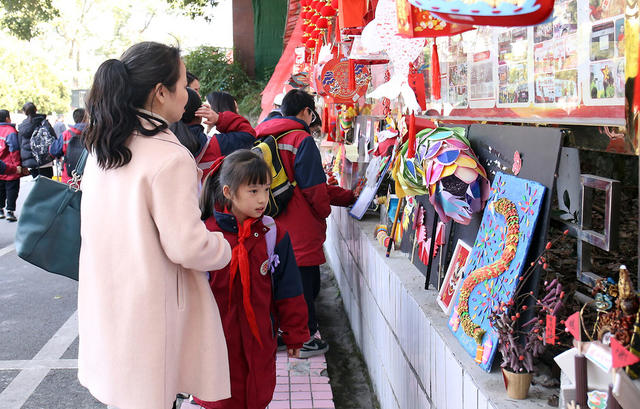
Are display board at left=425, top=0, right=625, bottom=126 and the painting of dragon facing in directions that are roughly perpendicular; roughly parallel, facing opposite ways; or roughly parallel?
roughly parallel

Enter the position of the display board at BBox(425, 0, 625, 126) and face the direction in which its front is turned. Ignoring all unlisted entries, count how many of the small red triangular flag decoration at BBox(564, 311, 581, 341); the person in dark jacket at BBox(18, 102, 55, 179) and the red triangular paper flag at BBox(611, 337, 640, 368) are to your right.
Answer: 1

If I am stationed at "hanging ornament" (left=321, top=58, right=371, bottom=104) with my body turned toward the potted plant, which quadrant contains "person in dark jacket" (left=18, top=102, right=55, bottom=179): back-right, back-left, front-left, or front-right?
back-right

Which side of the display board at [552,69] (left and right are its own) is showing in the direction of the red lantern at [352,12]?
right

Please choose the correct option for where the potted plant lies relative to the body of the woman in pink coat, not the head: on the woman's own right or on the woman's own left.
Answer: on the woman's own right

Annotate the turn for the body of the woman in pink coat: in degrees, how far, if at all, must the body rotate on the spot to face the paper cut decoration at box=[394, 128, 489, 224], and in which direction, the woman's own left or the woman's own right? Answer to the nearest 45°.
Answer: approximately 45° to the woman's own right

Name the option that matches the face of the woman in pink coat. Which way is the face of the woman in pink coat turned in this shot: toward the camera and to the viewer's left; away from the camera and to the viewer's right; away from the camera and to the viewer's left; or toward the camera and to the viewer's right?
away from the camera and to the viewer's right

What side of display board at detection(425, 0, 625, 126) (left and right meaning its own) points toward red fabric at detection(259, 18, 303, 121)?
right

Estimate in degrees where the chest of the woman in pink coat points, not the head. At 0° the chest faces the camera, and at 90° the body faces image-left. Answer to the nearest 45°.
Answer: approximately 225°

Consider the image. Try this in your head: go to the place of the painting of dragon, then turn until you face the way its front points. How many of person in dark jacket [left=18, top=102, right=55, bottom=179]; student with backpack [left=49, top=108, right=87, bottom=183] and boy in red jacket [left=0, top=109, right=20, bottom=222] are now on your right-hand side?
3

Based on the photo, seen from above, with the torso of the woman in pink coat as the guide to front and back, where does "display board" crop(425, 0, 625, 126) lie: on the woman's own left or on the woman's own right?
on the woman's own right

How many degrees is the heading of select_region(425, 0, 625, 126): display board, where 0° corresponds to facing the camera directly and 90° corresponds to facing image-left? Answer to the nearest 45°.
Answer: approximately 45°

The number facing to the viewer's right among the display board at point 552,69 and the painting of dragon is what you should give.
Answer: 0

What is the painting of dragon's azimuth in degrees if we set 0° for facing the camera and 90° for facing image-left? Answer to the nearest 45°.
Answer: approximately 45°

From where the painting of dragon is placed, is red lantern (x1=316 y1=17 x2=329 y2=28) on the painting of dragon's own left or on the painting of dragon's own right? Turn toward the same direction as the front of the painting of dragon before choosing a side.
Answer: on the painting of dragon's own right

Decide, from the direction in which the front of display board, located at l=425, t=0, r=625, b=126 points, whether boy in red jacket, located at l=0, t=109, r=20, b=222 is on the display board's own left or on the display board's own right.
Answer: on the display board's own right
